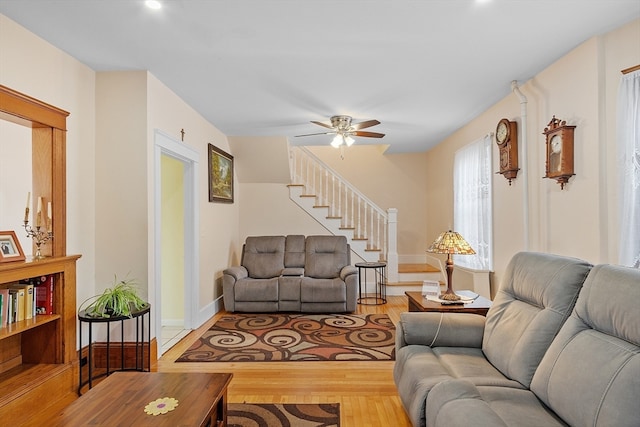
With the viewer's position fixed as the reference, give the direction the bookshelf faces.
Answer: facing the viewer and to the right of the viewer

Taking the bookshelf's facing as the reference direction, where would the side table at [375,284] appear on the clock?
The side table is roughly at 10 o'clock from the bookshelf.

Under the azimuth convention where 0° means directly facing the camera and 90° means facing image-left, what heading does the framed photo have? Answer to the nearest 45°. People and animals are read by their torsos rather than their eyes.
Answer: approximately 315°

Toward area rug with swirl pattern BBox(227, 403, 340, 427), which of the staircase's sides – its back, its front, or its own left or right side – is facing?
right

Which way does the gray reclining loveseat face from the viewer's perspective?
toward the camera

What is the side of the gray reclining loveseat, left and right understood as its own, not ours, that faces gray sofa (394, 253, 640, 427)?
front

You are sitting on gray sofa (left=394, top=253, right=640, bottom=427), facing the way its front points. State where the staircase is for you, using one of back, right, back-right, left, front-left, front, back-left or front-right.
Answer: right

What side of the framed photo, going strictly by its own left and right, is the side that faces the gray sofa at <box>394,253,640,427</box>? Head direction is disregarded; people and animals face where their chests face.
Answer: front

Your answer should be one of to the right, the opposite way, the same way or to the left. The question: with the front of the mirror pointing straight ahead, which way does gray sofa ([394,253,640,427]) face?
the opposite way

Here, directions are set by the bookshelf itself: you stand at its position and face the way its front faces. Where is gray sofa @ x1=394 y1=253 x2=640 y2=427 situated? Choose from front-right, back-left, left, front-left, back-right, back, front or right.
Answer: front

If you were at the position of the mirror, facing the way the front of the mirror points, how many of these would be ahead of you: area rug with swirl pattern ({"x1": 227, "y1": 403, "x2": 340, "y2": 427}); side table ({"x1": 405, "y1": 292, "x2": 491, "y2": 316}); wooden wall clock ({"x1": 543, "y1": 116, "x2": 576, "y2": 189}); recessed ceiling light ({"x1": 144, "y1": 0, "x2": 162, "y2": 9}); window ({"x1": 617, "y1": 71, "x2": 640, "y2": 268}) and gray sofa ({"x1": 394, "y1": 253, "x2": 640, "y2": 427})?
6

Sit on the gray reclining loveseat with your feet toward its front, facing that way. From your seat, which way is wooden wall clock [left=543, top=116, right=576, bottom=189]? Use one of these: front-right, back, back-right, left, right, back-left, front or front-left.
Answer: front-left

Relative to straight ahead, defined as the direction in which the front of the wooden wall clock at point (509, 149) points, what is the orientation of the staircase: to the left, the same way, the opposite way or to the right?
the opposite way

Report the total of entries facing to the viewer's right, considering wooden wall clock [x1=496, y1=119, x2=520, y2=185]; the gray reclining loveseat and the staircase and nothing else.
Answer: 1

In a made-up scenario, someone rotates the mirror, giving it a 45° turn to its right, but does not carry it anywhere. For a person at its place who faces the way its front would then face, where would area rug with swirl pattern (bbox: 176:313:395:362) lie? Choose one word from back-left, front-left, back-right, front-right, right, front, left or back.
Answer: left

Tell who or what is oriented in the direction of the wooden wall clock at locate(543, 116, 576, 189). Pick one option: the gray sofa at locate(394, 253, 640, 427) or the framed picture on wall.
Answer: the framed picture on wall

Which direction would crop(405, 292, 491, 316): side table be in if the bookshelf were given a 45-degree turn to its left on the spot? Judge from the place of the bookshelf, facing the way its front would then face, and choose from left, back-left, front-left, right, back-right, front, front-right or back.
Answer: front-right
